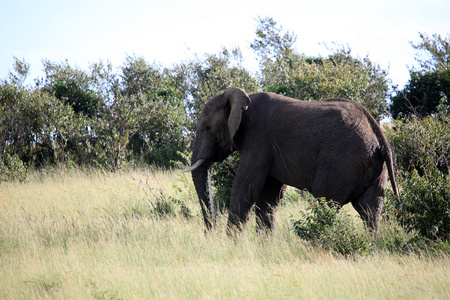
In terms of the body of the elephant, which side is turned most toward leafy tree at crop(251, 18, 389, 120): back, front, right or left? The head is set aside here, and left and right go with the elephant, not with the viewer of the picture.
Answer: right

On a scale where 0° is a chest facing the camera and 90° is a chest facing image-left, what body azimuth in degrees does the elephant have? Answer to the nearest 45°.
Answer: approximately 90°

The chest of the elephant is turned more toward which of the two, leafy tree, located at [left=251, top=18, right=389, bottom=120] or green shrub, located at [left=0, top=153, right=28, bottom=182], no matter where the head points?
the green shrub

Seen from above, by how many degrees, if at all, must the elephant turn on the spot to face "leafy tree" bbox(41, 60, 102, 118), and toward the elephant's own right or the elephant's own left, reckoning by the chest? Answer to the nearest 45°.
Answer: approximately 45° to the elephant's own right

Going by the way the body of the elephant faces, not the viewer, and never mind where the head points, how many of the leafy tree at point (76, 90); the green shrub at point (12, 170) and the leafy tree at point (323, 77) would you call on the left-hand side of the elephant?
0

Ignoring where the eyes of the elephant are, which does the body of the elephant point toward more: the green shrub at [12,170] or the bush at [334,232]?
the green shrub

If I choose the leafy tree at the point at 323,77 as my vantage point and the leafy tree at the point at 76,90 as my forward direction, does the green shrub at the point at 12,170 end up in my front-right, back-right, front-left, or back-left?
front-left

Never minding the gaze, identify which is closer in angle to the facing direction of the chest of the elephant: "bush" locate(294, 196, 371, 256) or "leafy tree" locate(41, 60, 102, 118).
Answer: the leafy tree
